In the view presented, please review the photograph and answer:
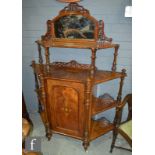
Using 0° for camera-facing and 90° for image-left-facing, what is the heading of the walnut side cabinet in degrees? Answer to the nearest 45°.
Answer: approximately 45°
